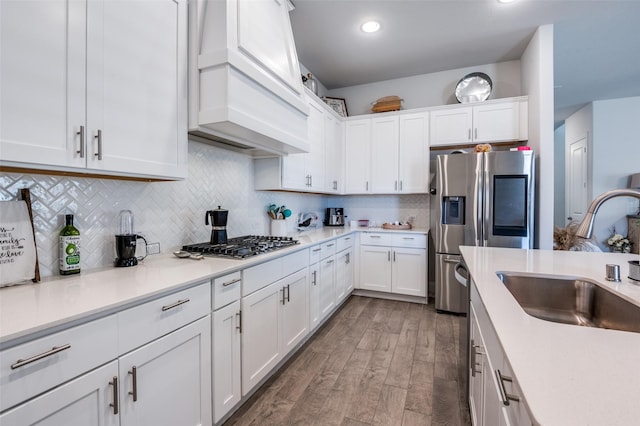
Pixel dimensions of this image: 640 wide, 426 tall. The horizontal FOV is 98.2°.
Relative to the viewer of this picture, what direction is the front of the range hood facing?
facing the viewer and to the right of the viewer

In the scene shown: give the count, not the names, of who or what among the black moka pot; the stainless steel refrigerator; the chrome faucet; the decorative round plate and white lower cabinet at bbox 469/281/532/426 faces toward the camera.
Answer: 2

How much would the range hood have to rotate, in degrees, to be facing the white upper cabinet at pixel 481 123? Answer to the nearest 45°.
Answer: approximately 45° to its left

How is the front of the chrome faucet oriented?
to the viewer's left

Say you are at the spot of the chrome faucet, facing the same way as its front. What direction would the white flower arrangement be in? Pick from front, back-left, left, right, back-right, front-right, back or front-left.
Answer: right

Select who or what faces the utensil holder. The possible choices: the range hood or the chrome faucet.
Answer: the chrome faucet

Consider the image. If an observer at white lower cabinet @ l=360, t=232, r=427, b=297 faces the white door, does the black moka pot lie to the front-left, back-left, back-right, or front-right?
back-right

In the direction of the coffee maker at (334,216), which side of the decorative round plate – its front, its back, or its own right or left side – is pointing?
right

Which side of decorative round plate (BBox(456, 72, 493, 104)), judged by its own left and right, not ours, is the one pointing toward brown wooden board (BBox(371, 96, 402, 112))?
right

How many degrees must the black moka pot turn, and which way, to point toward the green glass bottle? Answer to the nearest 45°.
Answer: approximately 135° to its right
